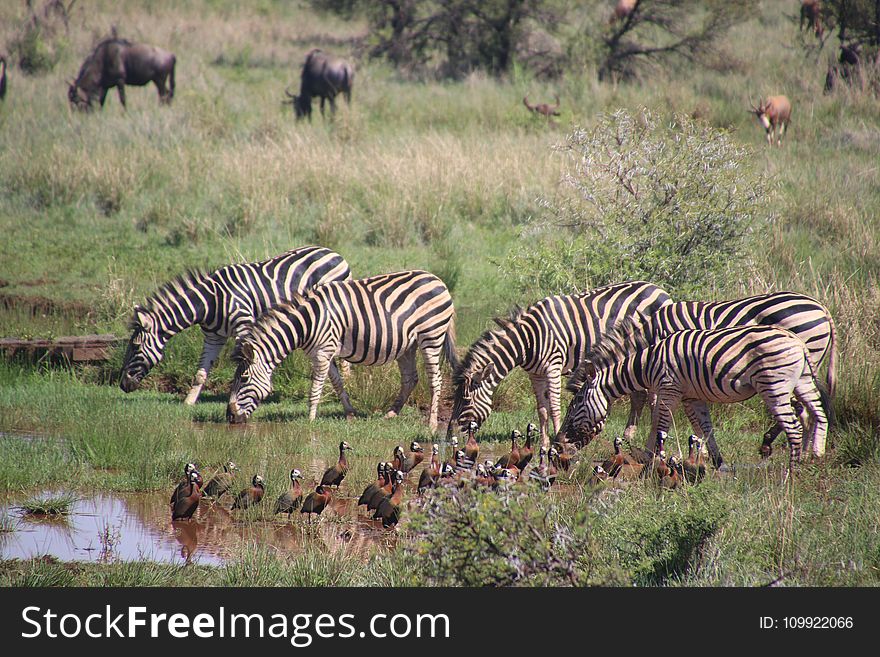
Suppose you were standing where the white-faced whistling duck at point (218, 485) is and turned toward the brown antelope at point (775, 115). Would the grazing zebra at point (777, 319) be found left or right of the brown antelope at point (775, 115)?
right

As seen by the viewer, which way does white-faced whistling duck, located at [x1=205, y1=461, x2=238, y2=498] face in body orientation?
to the viewer's right

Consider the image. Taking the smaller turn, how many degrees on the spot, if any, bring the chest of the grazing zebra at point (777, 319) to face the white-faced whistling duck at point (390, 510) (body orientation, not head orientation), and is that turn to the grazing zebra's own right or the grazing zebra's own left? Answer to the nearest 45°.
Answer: approximately 45° to the grazing zebra's own left

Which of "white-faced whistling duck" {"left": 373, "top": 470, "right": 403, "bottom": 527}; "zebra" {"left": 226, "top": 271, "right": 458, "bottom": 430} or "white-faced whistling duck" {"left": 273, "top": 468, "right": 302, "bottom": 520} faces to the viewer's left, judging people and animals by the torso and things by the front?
the zebra

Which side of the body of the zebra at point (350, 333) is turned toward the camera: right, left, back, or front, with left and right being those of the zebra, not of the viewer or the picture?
left

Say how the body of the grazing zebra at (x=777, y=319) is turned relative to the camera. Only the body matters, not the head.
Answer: to the viewer's left

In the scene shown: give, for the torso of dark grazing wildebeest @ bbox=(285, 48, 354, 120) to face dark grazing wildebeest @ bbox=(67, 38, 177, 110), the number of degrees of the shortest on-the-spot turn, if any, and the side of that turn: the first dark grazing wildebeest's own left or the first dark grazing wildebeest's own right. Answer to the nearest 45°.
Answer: approximately 45° to the first dark grazing wildebeest's own right

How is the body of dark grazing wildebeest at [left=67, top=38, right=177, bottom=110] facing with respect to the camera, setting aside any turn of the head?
to the viewer's left

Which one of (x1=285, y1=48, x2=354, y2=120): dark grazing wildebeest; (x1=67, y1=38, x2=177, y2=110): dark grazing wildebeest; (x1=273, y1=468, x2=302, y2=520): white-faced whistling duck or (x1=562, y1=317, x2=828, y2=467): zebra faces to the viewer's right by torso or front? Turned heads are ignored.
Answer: the white-faced whistling duck

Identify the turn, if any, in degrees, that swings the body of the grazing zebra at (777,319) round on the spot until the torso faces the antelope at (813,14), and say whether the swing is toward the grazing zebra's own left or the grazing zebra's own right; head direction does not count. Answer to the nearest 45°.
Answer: approximately 90° to the grazing zebra's own right

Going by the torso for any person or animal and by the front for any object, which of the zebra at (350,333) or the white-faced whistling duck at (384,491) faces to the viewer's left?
the zebra

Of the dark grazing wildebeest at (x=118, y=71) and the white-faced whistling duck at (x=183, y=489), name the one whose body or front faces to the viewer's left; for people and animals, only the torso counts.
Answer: the dark grazing wildebeest
